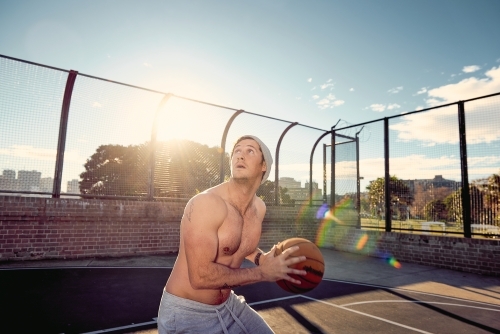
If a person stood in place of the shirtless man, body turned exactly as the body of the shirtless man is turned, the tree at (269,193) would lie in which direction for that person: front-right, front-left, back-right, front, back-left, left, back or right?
back-left

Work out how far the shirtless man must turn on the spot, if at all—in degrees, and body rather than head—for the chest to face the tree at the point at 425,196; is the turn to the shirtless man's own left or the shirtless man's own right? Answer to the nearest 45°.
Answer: approximately 90° to the shirtless man's own left

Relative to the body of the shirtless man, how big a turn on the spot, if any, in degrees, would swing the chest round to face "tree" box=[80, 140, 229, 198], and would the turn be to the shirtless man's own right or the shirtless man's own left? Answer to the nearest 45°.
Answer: approximately 135° to the shirtless man's own left

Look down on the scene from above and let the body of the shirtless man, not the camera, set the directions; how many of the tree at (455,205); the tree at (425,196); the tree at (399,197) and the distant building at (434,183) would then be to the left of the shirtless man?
4

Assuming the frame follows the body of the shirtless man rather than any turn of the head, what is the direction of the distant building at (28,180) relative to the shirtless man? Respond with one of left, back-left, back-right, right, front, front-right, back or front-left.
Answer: back

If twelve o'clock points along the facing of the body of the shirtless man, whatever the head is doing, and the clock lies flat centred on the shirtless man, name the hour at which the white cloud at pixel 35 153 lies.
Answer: The white cloud is roughly at 6 o'clock from the shirtless man.

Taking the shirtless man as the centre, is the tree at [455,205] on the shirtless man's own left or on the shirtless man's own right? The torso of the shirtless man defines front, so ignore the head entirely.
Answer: on the shirtless man's own left

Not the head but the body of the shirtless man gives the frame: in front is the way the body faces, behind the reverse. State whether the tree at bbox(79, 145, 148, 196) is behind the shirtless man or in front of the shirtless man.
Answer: behind

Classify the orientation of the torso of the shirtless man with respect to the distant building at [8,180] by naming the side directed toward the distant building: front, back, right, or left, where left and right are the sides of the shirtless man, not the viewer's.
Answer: back

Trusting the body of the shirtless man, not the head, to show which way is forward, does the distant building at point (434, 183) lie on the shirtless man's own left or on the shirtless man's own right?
on the shirtless man's own left

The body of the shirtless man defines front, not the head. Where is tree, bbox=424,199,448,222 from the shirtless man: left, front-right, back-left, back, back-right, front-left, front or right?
left

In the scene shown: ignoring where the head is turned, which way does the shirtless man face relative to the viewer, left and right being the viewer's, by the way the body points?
facing the viewer and to the right of the viewer
